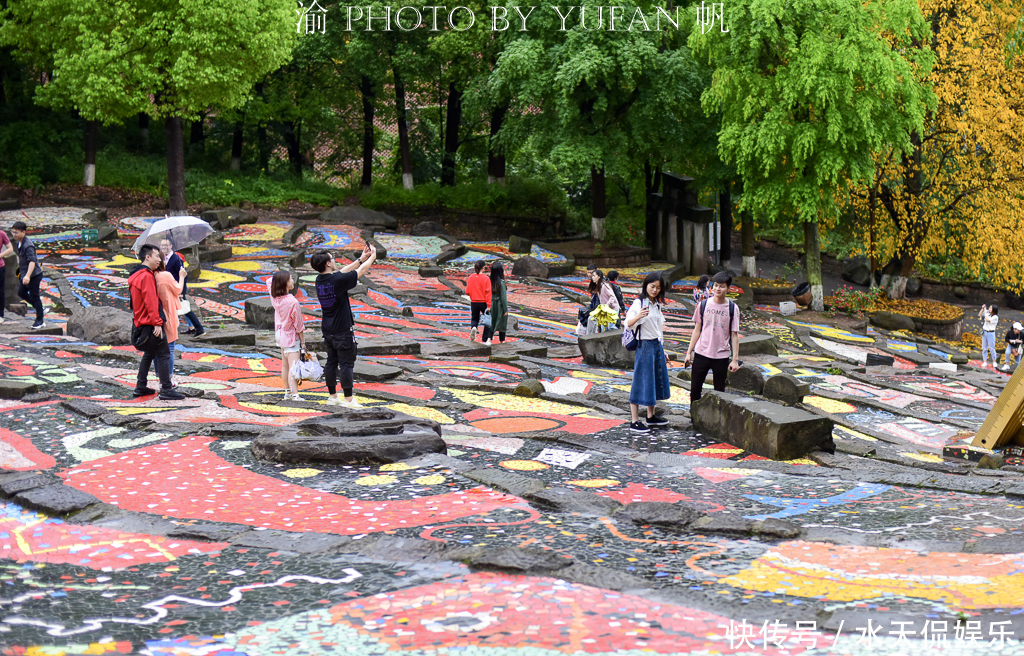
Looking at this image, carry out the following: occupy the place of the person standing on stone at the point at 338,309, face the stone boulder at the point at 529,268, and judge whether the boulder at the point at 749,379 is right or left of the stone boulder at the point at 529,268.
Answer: right

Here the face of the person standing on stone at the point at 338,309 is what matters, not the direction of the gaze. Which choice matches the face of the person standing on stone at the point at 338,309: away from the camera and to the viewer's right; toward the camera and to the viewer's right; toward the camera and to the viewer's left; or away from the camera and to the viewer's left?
away from the camera and to the viewer's right

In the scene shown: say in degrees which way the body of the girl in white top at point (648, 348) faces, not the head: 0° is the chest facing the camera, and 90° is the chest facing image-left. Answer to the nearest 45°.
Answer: approximately 315°

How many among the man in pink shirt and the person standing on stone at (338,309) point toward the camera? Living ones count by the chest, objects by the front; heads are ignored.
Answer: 1
